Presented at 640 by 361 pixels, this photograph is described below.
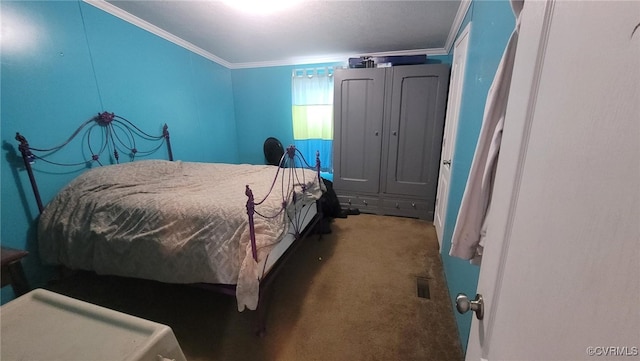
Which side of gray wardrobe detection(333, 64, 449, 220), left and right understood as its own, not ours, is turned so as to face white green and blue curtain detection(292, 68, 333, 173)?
right

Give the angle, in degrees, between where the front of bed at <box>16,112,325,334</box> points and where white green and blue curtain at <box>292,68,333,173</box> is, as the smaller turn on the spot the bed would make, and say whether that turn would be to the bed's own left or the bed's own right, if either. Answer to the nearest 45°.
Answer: approximately 90° to the bed's own left

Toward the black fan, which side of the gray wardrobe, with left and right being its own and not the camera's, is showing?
right

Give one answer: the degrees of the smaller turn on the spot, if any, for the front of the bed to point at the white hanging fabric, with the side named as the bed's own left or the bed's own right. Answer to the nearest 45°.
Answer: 0° — it already faces it

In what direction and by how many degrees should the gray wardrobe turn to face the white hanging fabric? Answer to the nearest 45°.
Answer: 0° — it already faces it

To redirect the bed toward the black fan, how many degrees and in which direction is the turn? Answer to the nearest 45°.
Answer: approximately 90° to its left

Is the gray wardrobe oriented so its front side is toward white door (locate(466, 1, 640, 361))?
yes

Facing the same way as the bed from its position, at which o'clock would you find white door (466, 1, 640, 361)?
The white door is roughly at 1 o'clock from the bed.

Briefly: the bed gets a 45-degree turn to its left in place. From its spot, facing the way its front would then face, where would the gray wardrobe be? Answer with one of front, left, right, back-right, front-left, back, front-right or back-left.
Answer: front

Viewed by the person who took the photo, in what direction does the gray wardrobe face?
facing the viewer

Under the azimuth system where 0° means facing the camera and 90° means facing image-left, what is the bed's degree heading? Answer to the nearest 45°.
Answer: approximately 315°
